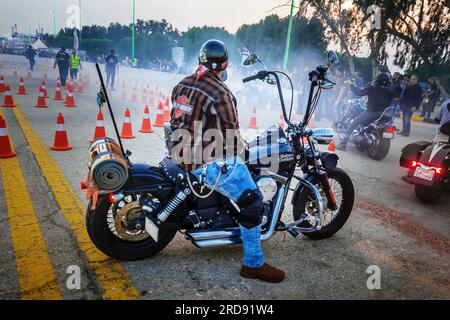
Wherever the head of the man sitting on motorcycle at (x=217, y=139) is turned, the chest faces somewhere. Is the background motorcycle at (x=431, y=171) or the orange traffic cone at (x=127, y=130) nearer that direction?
the background motorcycle

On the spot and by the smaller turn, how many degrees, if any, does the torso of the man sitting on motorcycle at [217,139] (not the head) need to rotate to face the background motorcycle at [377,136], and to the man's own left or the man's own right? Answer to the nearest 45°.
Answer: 0° — they already face it

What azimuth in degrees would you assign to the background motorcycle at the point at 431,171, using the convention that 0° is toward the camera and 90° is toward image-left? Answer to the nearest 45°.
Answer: approximately 180°

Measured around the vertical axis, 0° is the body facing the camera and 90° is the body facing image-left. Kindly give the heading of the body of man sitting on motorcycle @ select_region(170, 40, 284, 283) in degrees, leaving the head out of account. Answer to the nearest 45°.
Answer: approximately 225°

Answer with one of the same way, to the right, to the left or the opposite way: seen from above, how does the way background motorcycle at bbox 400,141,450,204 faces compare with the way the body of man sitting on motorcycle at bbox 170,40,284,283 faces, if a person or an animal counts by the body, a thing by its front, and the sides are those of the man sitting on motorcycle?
the same way

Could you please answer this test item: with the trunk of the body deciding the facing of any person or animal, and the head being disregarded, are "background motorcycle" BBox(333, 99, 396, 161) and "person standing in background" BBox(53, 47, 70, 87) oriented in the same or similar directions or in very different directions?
same or similar directions
